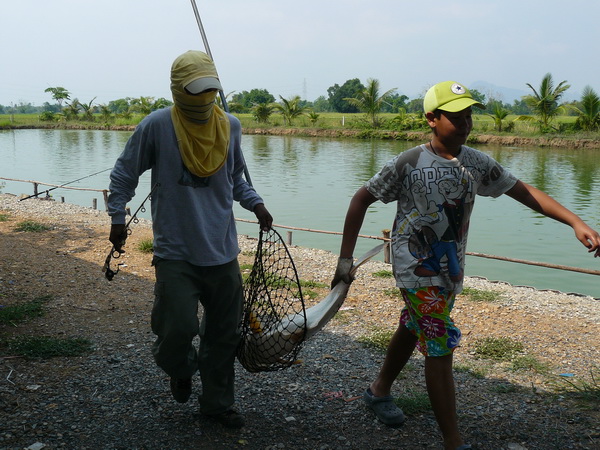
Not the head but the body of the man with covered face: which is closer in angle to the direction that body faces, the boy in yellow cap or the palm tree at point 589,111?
the boy in yellow cap

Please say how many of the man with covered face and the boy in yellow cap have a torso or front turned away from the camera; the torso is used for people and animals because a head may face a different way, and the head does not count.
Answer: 0

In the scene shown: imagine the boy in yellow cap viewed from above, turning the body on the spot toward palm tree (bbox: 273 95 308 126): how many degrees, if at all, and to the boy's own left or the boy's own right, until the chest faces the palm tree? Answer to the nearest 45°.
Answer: approximately 135° to the boy's own left

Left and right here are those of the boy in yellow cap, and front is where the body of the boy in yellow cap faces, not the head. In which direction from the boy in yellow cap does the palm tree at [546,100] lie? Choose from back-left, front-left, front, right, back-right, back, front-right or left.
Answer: back-left

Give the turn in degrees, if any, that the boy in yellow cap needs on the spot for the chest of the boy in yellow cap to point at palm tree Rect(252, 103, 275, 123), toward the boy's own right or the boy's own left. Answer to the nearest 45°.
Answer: approximately 135° to the boy's own left

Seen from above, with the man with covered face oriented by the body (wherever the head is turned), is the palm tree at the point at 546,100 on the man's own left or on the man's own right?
on the man's own left

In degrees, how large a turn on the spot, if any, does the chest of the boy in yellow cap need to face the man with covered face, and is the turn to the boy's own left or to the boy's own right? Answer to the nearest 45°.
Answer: approximately 135° to the boy's own right

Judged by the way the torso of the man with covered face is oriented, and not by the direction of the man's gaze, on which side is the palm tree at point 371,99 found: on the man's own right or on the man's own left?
on the man's own left

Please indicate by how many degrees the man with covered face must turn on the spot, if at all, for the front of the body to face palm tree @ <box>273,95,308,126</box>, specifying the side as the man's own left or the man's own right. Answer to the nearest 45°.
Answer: approximately 135° to the man's own left

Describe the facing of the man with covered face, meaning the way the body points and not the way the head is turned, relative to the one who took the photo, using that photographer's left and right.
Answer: facing the viewer and to the right of the viewer
